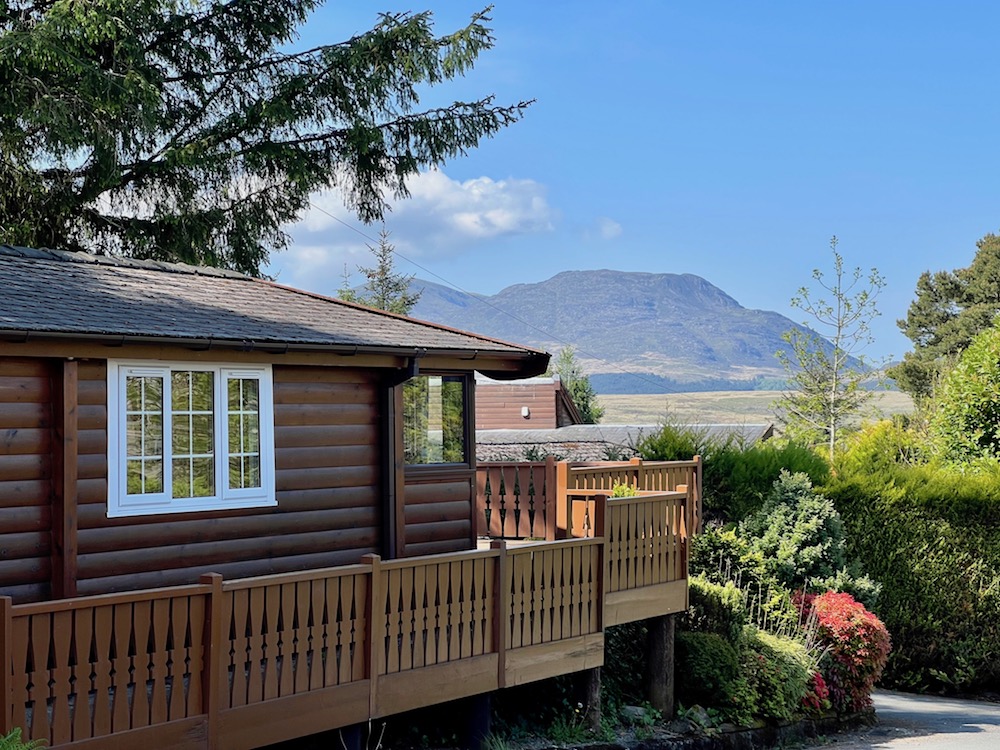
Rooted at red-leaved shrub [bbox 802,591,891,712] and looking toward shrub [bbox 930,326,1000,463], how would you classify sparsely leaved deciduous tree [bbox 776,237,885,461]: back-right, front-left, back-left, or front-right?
front-left

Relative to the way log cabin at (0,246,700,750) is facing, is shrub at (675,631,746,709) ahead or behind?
ahead

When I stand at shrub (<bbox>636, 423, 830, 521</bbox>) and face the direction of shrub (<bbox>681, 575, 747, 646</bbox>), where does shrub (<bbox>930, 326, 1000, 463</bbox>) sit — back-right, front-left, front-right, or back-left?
back-left
